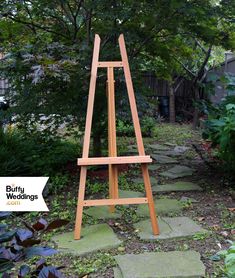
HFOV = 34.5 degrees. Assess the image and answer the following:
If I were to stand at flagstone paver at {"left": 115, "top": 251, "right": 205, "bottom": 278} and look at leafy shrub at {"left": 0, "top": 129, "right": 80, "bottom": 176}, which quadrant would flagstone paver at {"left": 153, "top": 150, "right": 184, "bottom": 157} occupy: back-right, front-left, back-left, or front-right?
front-right

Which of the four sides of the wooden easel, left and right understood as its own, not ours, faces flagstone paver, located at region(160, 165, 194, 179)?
back

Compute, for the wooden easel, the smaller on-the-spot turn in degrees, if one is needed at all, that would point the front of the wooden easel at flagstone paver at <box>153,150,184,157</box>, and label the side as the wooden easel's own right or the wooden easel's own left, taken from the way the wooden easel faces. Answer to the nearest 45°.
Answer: approximately 180°

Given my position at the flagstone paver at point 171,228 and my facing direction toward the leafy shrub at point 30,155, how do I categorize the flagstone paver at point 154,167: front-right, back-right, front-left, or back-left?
front-right

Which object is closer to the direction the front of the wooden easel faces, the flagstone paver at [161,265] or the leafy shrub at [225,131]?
the flagstone paver

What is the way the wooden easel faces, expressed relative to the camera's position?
facing the viewer

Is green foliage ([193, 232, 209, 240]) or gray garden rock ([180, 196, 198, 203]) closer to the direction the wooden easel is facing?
the green foliage

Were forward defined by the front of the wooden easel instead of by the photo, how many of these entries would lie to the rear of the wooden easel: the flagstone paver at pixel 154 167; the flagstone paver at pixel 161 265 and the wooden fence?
2

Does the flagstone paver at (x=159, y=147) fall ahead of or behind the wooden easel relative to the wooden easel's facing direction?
behind

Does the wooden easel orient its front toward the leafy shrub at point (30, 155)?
no

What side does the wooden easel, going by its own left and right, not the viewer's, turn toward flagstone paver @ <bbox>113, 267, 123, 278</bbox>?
front

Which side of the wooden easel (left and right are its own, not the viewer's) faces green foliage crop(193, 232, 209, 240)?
left

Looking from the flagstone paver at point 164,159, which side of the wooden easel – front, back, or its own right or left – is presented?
back

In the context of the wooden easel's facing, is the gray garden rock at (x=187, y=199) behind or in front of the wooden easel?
behind

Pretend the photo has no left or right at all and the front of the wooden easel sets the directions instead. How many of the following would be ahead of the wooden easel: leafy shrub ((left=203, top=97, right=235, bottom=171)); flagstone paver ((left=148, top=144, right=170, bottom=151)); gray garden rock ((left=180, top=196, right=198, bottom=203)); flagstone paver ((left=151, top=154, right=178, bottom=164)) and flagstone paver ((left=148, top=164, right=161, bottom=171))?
0

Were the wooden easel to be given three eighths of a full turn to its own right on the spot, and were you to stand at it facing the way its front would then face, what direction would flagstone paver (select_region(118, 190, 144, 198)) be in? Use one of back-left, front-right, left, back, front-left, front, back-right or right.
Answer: front-right

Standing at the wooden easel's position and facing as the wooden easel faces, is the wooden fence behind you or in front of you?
behind

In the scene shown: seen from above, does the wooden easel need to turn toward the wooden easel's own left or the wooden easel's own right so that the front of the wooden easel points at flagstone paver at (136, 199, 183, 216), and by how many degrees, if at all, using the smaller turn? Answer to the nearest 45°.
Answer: approximately 135° to the wooden easel's own left
